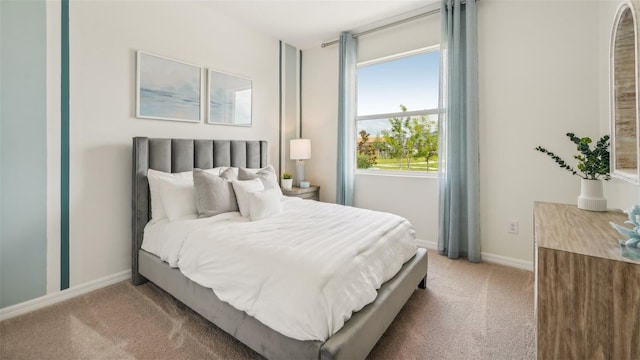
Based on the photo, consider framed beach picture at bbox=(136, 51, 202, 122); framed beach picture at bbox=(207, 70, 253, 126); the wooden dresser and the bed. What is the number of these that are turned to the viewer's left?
1

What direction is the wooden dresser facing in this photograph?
to the viewer's left

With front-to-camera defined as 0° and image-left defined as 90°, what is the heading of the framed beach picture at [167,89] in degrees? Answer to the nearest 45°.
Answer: approximately 315°

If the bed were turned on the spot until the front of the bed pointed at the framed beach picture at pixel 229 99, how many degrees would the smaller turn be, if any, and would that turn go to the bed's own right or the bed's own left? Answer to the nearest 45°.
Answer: approximately 135° to the bed's own left

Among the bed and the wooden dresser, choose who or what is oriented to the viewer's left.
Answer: the wooden dresser

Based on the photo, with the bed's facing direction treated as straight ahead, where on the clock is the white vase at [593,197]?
The white vase is roughly at 11 o'clock from the bed.

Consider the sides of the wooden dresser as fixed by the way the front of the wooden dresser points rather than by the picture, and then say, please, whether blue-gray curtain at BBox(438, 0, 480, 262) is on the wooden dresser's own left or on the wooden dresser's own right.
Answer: on the wooden dresser's own right

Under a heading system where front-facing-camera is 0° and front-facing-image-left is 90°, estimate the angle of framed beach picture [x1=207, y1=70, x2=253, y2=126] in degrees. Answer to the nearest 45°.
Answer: approximately 315°

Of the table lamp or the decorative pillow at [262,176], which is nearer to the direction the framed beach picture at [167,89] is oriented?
the decorative pillow

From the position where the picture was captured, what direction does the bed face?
facing the viewer and to the right of the viewer

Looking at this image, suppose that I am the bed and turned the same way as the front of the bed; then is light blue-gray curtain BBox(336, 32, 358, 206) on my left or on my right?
on my left

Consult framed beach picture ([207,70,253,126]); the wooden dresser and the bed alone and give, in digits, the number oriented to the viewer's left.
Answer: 1
